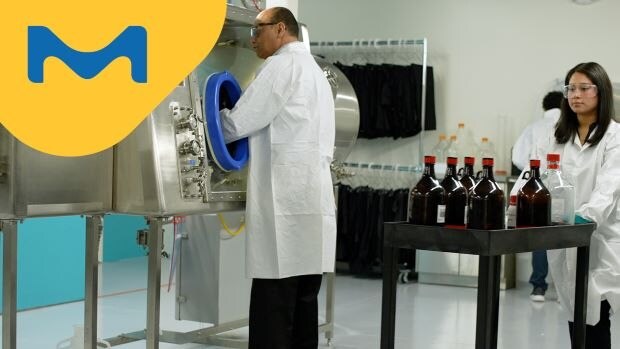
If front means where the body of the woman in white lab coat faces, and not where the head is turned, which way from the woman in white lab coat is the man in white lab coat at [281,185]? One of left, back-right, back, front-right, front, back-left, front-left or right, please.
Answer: front-right

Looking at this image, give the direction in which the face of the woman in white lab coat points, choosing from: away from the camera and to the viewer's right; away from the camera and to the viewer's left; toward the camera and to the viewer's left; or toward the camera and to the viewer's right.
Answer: toward the camera and to the viewer's left

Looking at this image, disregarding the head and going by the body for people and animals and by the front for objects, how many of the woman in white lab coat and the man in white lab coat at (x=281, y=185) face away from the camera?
0

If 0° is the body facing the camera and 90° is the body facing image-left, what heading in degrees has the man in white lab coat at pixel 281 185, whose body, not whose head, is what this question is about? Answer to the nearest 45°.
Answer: approximately 90°

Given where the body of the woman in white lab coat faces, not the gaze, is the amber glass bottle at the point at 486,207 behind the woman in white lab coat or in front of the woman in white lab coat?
in front

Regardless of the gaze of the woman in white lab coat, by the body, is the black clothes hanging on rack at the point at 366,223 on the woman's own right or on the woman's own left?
on the woman's own right

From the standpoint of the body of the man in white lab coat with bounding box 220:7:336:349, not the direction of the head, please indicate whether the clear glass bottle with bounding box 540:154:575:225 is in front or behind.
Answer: behind

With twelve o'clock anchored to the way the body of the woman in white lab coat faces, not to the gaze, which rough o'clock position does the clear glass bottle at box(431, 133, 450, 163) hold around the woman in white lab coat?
The clear glass bottle is roughly at 4 o'clock from the woman in white lab coat.

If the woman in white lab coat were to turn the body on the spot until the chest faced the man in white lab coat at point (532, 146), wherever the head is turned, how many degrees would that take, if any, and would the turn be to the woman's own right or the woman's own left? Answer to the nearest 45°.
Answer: approximately 135° to the woman's own right

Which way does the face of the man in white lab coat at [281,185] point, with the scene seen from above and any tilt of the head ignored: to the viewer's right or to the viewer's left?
to the viewer's left

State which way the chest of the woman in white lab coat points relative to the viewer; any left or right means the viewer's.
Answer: facing the viewer and to the left of the viewer

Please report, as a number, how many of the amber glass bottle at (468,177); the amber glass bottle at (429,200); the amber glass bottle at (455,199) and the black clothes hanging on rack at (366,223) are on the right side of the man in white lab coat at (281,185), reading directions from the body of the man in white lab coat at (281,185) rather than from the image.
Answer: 1
